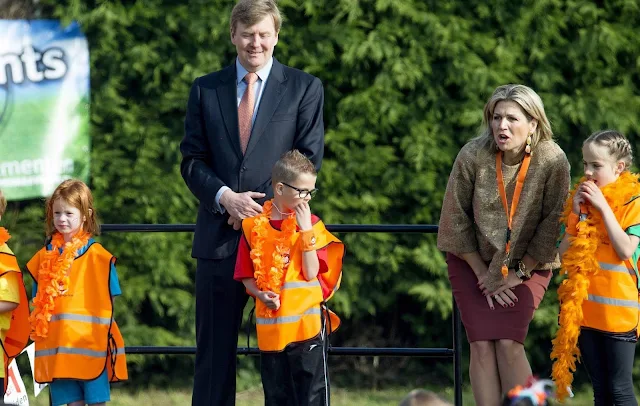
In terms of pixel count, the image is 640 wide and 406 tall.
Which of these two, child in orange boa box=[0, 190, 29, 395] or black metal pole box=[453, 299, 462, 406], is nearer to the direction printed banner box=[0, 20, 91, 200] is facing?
the child in orange boa

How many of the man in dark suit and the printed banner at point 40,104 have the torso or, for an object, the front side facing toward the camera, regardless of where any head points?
2

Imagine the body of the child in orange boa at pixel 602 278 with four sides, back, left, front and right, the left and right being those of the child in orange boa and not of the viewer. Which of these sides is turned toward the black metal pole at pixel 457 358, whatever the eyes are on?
right

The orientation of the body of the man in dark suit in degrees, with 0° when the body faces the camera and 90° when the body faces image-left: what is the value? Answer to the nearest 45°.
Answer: approximately 0°

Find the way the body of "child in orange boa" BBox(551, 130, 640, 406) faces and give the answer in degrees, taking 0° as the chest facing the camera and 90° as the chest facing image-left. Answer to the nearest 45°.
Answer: approximately 45°

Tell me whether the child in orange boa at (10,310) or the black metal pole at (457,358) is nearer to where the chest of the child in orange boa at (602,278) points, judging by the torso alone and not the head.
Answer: the child in orange boa

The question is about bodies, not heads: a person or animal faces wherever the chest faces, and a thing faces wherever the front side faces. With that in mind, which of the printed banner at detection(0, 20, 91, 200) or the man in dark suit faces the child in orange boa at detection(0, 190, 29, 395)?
the printed banner

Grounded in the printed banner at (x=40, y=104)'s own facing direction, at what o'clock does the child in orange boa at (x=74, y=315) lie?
The child in orange boa is roughly at 12 o'clock from the printed banner.
